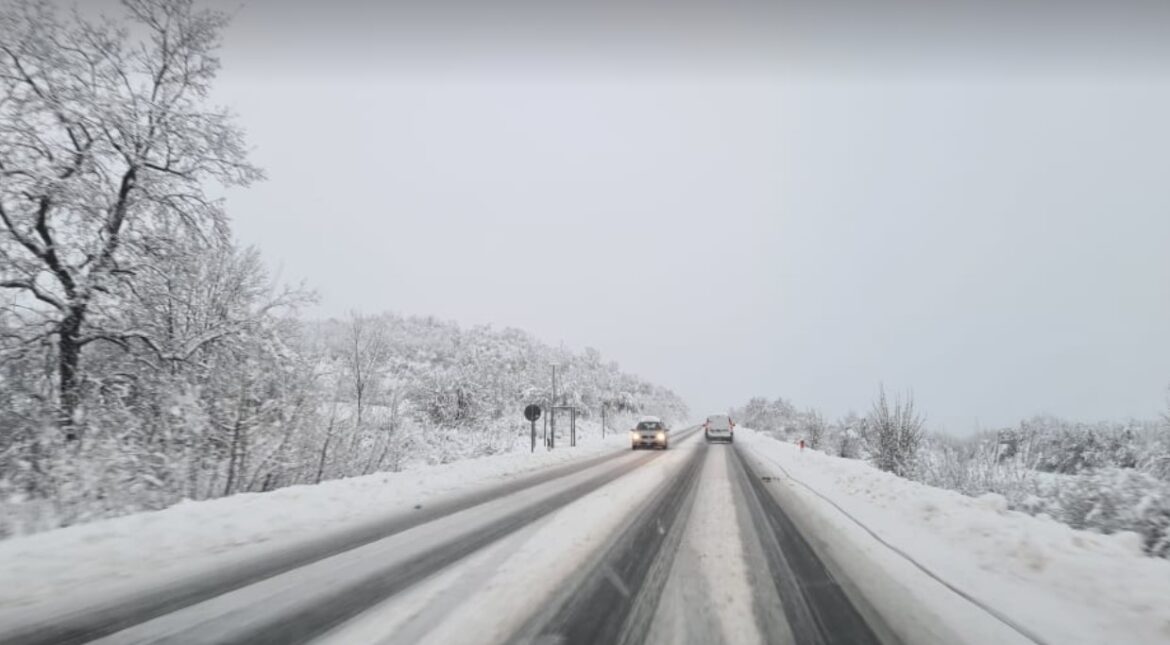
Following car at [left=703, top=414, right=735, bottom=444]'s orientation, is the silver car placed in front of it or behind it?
behind

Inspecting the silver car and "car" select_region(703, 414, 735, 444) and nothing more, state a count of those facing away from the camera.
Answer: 1

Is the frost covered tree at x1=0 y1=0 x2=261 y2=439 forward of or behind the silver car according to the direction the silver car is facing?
forward

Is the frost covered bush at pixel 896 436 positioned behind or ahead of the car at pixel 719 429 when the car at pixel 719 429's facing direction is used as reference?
behind

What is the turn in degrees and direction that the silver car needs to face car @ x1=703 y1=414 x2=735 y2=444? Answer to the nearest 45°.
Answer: approximately 135° to its left

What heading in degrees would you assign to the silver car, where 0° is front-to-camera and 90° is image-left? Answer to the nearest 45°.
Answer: approximately 0°

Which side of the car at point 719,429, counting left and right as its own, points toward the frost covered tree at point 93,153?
back

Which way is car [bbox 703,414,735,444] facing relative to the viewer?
away from the camera

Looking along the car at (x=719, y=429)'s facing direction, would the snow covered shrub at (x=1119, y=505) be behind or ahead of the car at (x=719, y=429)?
behind

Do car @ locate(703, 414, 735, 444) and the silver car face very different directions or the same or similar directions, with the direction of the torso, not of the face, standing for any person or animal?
very different directions

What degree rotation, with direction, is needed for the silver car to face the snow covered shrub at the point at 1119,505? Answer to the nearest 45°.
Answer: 0° — it already faces it
